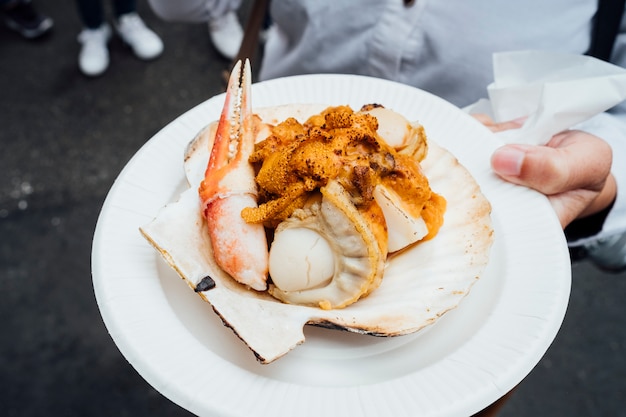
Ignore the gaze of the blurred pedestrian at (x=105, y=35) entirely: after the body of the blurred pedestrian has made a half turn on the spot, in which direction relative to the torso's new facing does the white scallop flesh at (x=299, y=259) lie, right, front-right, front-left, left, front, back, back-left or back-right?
back

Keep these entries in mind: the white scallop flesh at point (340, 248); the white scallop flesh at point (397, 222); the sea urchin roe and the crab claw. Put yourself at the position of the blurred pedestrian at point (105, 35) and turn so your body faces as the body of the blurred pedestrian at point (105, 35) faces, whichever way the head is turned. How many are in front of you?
4

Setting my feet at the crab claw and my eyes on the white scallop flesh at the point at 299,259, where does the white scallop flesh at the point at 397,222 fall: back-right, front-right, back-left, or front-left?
front-left

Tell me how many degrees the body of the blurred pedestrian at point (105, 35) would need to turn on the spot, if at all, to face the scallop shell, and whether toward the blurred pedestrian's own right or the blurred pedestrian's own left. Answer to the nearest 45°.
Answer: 0° — they already face it

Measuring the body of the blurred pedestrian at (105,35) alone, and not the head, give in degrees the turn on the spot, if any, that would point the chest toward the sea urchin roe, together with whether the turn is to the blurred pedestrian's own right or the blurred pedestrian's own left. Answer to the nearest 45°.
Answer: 0° — they already face it

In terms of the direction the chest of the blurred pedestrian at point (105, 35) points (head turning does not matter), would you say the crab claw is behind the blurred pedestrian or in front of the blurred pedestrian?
in front

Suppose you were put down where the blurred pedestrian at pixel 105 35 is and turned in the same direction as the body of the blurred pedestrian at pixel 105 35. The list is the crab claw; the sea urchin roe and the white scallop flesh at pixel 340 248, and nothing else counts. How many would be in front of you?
3

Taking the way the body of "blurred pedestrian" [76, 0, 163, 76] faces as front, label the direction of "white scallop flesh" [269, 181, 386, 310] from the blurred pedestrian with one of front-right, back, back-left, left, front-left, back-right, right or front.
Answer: front

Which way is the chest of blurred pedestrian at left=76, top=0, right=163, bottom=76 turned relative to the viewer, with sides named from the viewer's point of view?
facing the viewer

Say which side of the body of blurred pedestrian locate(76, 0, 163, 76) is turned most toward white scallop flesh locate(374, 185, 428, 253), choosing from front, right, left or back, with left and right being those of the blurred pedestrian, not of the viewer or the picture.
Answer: front

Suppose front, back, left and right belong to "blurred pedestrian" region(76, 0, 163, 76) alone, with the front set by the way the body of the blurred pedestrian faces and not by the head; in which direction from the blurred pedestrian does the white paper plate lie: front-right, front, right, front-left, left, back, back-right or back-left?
front
